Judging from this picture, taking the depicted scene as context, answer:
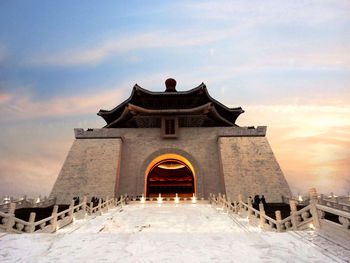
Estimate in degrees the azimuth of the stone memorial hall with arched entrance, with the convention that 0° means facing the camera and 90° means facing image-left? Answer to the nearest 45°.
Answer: approximately 0°

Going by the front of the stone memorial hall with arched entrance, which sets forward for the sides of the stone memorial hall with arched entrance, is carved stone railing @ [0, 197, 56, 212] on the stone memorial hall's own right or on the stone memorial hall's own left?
on the stone memorial hall's own right

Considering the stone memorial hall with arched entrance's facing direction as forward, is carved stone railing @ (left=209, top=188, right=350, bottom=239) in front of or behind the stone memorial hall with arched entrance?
in front

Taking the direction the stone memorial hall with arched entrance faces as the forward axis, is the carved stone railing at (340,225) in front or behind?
in front
